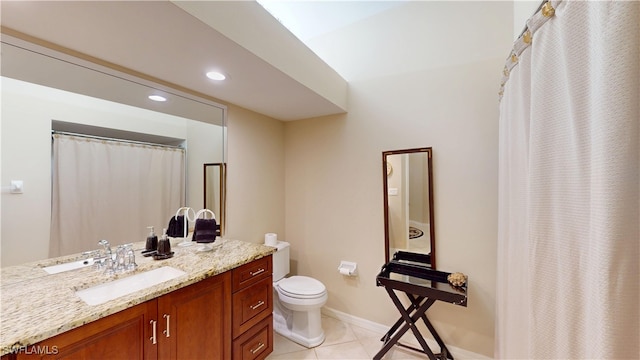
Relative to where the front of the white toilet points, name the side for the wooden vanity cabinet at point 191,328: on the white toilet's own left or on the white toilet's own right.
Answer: on the white toilet's own right

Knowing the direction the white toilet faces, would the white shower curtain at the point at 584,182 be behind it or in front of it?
in front

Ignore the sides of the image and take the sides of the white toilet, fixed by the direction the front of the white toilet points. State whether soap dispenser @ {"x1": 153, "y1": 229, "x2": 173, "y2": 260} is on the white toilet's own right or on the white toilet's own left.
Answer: on the white toilet's own right

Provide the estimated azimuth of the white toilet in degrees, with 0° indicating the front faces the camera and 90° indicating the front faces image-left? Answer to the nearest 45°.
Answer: approximately 315°

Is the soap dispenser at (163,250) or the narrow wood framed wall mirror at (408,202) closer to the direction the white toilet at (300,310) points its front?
the narrow wood framed wall mirror

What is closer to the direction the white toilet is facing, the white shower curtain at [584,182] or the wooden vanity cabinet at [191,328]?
the white shower curtain

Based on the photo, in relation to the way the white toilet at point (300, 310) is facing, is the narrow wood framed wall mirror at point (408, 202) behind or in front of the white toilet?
in front

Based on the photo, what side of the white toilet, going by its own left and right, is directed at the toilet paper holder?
left
